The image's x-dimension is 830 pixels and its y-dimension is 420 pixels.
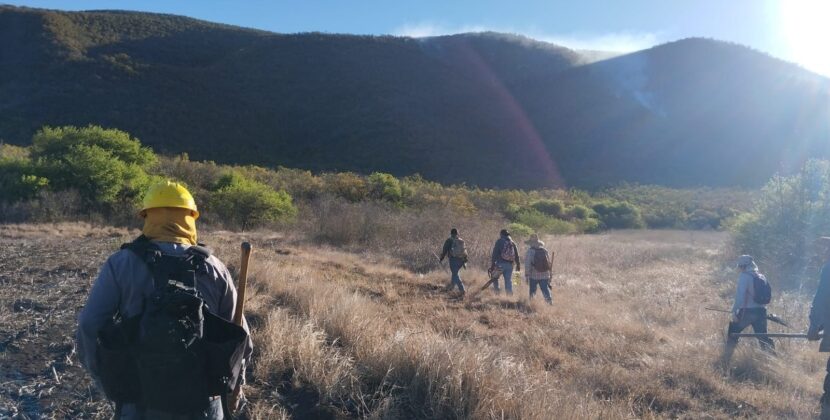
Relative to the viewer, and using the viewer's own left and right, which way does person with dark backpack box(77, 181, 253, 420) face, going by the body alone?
facing away from the viewer

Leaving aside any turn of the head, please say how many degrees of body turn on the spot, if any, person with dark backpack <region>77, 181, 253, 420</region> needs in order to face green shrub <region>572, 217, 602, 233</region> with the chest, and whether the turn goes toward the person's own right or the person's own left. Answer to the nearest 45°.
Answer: approximately 45° to the person's own right

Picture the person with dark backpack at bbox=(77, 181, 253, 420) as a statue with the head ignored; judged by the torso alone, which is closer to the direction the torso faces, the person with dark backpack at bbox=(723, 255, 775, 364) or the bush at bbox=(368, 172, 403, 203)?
the bush

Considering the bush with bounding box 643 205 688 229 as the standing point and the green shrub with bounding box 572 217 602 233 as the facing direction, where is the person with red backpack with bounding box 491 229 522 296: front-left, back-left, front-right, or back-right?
front-left

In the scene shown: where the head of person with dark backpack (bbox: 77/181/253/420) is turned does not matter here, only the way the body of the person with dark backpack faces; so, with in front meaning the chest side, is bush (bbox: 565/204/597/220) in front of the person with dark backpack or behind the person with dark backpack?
in front

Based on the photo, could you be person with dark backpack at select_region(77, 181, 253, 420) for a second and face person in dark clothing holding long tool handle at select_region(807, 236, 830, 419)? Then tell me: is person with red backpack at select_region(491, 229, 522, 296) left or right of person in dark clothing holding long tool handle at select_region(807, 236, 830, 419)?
left

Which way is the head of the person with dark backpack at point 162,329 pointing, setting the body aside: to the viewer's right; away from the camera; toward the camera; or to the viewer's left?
away from the camera

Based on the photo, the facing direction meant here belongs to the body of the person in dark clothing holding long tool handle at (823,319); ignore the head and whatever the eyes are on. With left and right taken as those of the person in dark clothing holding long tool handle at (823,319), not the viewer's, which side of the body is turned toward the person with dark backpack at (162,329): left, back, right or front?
left

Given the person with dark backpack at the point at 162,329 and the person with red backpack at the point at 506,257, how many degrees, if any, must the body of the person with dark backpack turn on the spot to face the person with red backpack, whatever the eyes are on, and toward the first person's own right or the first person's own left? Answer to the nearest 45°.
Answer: approximately 45° to the first person's own right

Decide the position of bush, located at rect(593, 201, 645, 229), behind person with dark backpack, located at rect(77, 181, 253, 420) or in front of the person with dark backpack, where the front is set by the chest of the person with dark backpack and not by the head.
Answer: in front
